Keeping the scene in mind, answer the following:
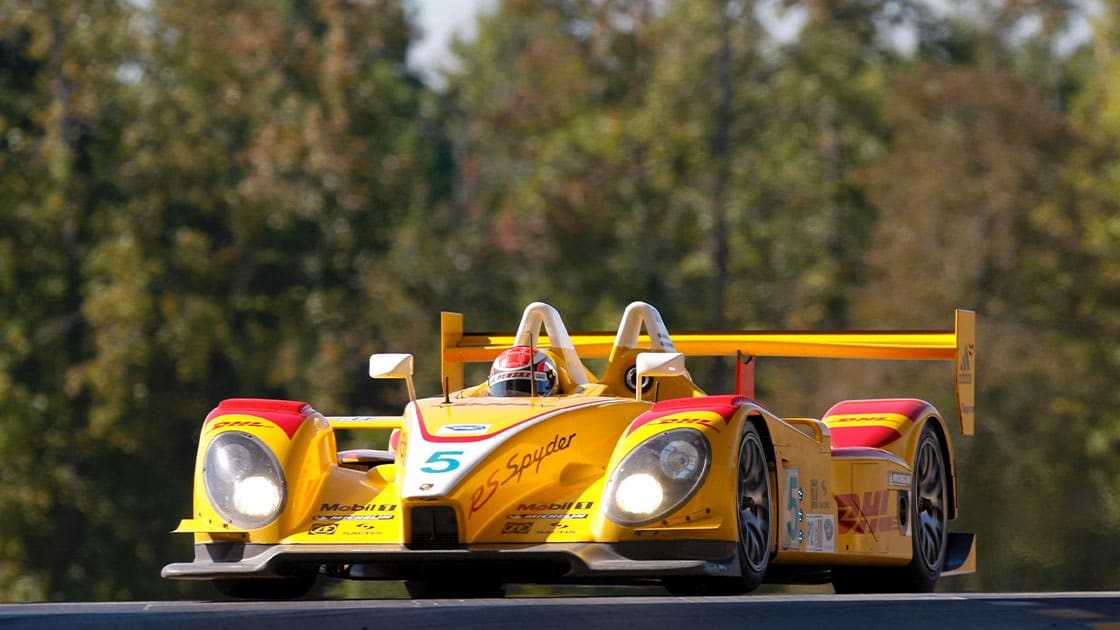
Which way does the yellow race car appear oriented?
toward the camera
